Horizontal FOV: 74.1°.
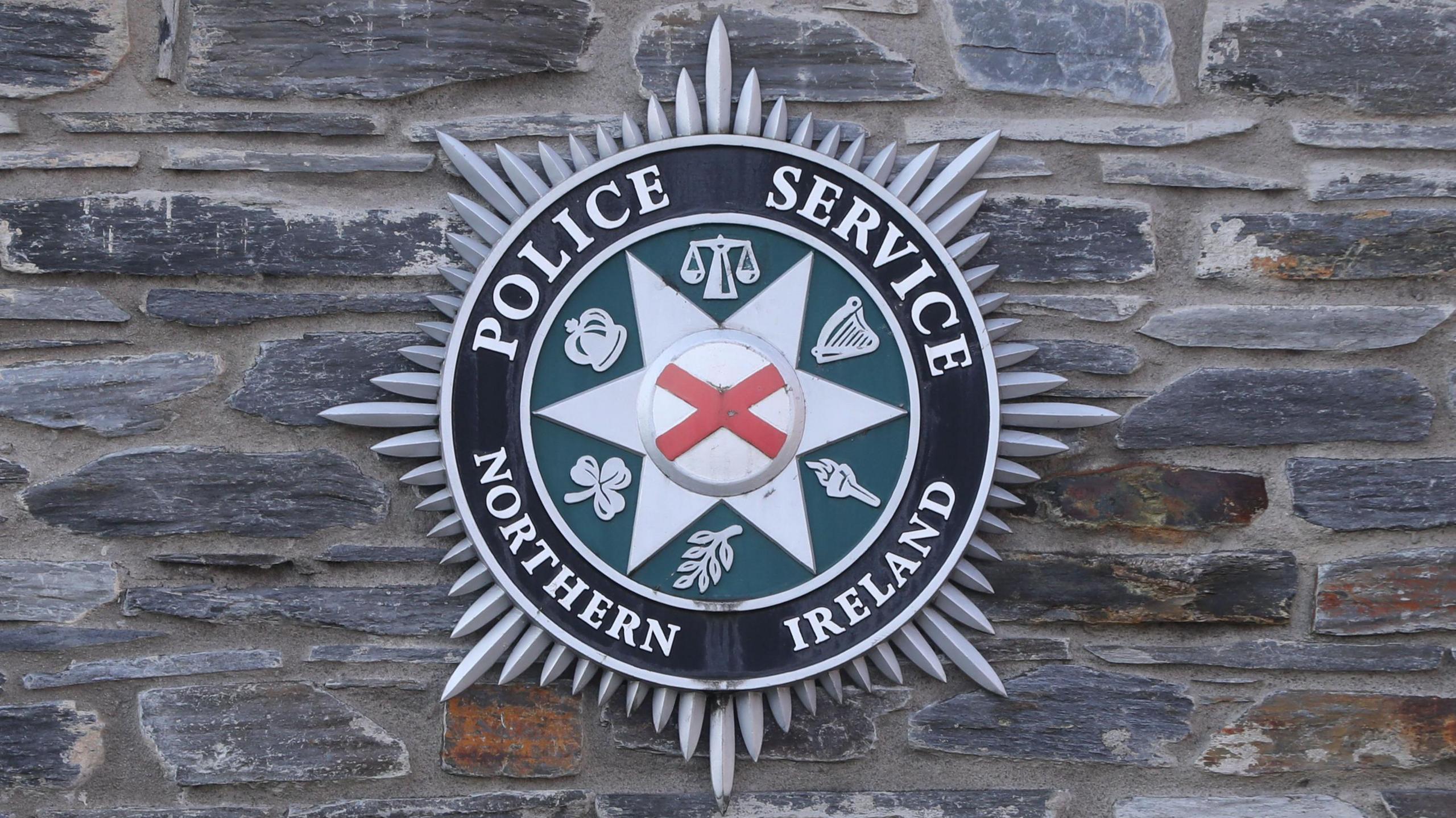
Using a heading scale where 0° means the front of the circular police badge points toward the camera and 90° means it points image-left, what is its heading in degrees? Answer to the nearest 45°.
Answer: approximately 0°
